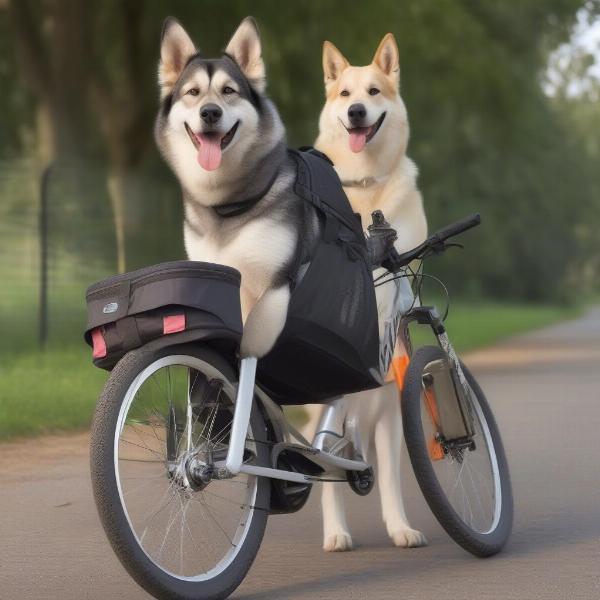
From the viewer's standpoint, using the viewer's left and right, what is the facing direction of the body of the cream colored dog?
facing the viewer

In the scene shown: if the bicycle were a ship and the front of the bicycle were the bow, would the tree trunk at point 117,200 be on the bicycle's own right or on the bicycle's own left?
on the bicycle's own left

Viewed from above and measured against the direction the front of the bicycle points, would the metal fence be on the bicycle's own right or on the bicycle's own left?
on the bicycle's own left

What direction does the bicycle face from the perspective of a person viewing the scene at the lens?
facing away from the viewer and to the right of the viewer

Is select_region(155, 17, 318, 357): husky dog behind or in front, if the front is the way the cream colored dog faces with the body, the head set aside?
in front
